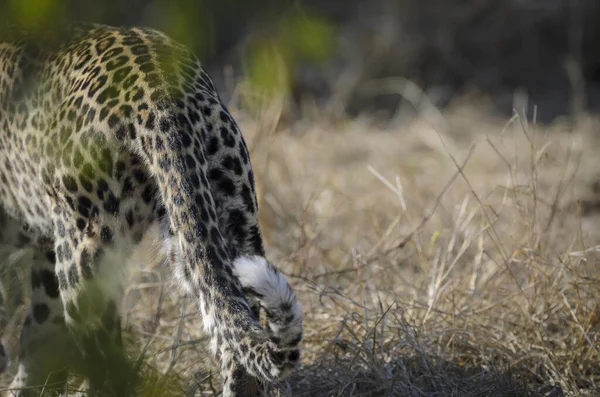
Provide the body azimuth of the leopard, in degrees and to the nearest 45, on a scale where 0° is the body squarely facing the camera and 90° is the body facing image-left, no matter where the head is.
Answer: approximately 135°
